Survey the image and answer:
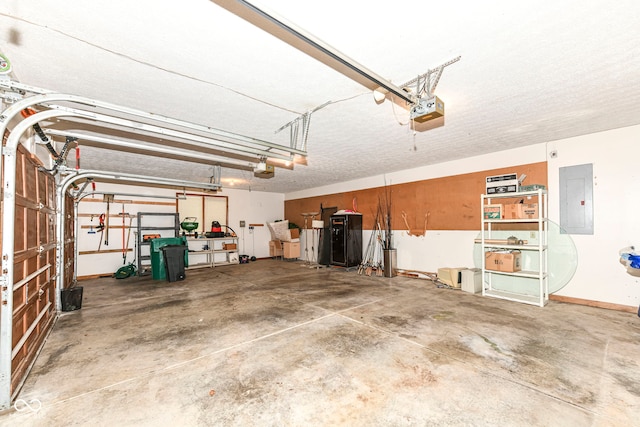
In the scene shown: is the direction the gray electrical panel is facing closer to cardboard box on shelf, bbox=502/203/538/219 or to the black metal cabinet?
the cardboard box on shelf

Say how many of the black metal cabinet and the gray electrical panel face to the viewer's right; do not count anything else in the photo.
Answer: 0

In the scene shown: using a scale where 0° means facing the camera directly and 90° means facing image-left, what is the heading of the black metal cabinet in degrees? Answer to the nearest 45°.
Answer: approximately 45°

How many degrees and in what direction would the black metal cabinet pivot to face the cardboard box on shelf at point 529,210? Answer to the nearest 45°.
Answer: approximately 90° to its left

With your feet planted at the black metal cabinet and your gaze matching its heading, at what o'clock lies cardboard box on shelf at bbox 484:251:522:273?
The cardboard box on shelf is roughly at 9 o'clock from the black metal cabinet.

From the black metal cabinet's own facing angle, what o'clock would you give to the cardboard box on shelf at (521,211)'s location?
The cardboard box on shelf is roughly at 9 o'clock from the black metal cabinet.

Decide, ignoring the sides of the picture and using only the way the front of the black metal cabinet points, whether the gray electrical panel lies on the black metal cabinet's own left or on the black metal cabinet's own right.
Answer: on the black metal cabinet's own left

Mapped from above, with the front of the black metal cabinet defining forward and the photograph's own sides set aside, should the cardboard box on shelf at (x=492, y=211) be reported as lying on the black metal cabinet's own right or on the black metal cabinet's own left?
on the black metal cabinet's own left
